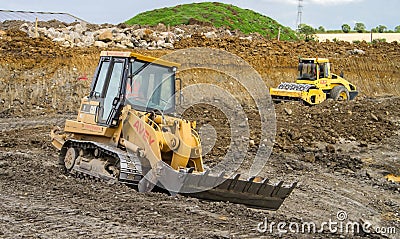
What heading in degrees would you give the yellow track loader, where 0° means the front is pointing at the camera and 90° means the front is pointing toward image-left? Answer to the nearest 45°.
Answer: approximately 315°

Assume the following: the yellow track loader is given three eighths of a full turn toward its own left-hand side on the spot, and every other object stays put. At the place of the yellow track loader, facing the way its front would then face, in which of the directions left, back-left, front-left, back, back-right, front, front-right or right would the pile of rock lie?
front

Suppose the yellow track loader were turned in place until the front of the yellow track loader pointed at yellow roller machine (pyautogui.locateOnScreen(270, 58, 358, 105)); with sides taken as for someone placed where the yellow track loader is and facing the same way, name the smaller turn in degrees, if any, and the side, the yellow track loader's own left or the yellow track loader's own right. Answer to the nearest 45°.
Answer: approximately 90° to the yellow track loader's own left
